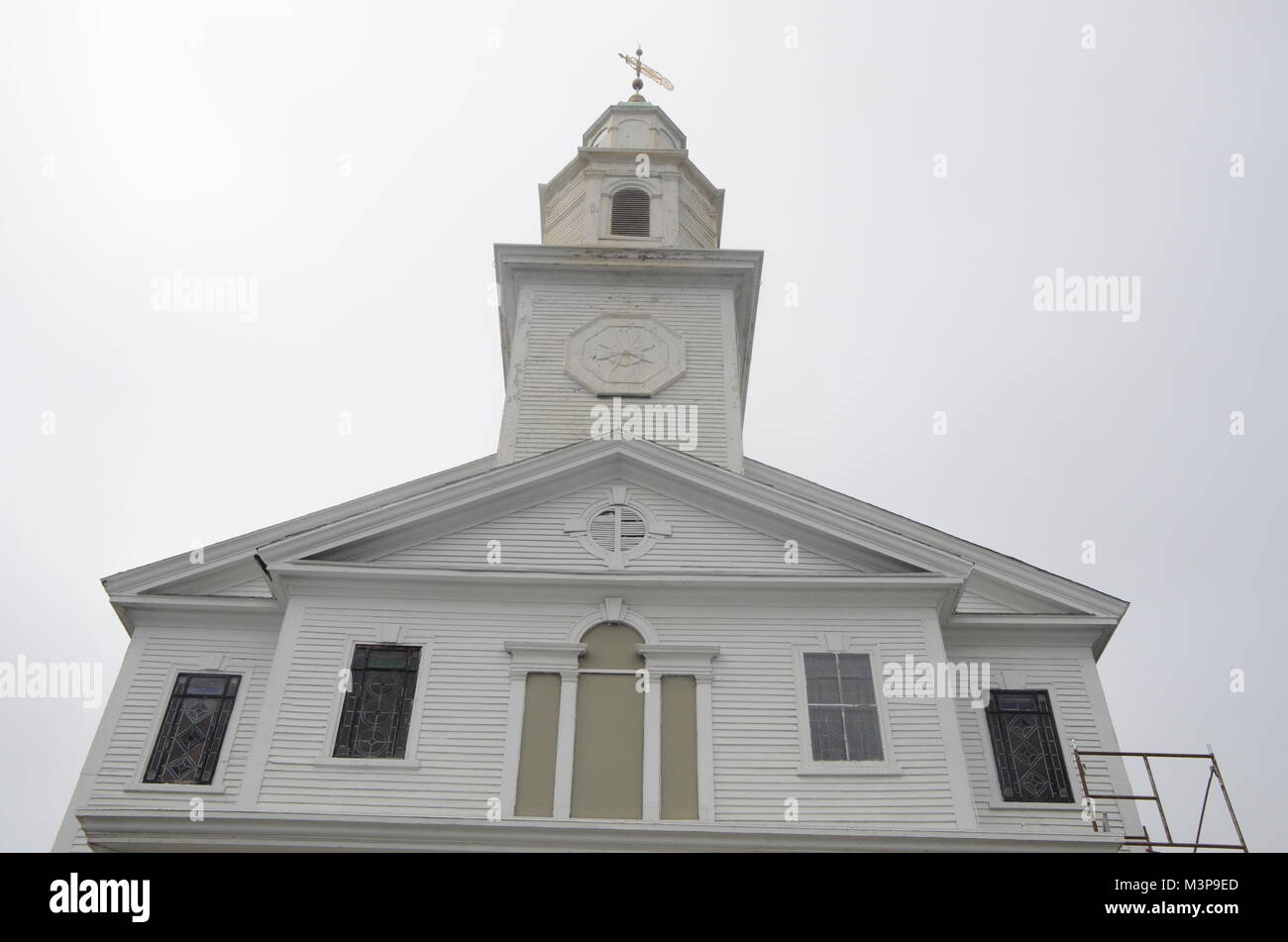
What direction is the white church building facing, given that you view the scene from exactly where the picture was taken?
facing the viewer
